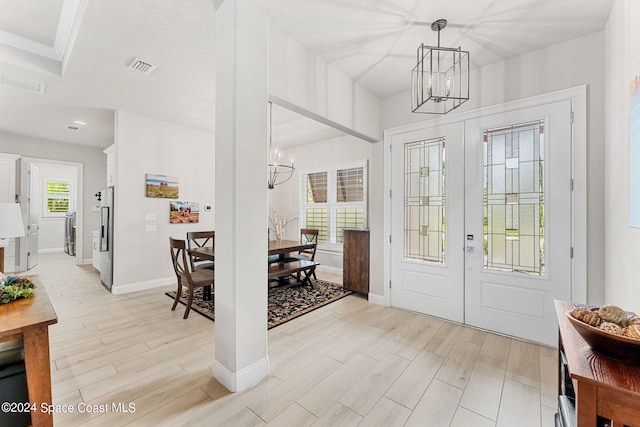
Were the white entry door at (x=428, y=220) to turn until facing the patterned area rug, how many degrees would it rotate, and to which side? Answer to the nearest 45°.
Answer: approximately 45° to its right

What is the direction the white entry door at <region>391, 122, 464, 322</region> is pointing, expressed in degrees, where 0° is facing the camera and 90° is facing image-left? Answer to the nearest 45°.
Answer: approximately 45°

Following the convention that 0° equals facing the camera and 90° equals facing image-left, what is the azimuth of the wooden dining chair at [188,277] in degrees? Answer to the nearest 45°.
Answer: approximately 225°

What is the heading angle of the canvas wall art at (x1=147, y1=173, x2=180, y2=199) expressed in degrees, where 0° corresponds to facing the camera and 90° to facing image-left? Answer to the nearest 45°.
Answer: approximately 315°

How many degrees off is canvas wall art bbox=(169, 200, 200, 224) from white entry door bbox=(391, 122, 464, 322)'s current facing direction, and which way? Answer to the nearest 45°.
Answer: approximately 45° to its right

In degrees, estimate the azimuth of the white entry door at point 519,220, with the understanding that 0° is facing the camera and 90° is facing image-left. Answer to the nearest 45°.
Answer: approximately 45°

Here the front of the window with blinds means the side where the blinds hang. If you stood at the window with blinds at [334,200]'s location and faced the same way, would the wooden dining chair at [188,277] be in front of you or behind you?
in front

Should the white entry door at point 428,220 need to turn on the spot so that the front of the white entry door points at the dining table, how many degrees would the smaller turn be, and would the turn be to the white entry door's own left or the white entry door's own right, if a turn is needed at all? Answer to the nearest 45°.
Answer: approximately 45° to the white entry door's own right

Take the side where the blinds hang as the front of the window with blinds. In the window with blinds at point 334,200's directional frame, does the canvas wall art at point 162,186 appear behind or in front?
in front

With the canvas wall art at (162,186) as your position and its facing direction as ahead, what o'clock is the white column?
The white column is roughly at 1 o'clock from the canvas wall art.
